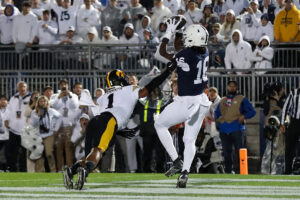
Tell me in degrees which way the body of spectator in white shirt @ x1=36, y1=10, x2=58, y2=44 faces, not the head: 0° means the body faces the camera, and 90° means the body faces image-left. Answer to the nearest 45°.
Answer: approximately 0°

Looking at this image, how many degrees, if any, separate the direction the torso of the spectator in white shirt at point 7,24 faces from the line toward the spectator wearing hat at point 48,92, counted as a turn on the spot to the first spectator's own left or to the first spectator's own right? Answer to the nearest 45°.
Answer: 0° — they already face them

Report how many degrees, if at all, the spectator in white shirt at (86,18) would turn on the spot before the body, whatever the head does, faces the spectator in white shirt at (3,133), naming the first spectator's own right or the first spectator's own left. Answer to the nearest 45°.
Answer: approximately 45° to the first spectator's own right

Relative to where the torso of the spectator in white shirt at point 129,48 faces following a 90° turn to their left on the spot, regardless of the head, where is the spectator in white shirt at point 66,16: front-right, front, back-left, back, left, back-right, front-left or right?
back-left

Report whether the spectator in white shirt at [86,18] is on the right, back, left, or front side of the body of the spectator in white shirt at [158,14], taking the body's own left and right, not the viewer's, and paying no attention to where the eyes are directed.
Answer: right

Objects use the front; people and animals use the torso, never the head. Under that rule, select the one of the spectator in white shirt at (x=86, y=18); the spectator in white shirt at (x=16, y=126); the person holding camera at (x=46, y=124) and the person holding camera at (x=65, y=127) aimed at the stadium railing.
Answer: the spectator in white shirt at (x=86, y=18)

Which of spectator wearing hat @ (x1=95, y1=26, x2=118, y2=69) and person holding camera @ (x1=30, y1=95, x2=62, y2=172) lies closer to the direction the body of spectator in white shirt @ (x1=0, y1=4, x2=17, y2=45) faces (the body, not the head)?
the person holding camera
